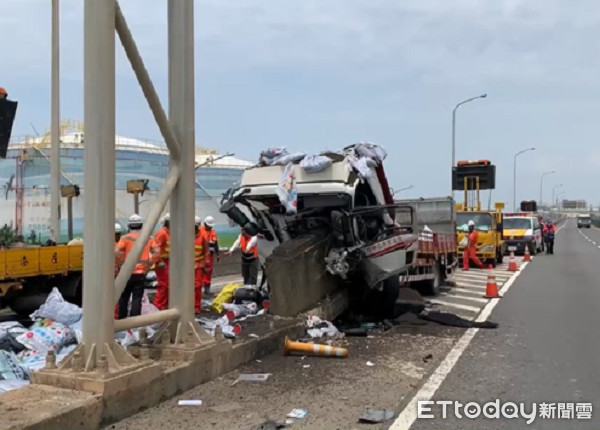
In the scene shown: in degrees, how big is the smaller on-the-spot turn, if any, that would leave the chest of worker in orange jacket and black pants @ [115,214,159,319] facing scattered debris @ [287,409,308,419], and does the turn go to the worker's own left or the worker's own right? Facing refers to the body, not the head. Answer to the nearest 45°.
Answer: approximately 180°

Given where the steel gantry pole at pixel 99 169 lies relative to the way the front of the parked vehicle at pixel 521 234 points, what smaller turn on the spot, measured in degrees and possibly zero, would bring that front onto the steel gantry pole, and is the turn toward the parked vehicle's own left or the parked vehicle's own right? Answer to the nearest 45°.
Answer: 0° — it already faces it

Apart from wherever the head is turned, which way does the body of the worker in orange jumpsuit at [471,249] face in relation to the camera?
to the viewer's left

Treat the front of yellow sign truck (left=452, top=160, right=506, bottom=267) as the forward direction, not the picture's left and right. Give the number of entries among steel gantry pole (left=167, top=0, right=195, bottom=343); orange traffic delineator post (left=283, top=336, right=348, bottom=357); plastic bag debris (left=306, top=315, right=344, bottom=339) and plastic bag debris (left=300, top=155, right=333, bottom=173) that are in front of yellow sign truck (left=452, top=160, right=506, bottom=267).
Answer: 4

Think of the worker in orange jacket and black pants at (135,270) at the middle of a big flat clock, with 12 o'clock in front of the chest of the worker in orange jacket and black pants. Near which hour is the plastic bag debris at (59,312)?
The plastic bag debris is roughly at 7 o'clock from the worker in orange jacket and black pants.

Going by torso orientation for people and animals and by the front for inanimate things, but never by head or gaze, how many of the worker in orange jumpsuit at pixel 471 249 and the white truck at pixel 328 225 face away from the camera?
0

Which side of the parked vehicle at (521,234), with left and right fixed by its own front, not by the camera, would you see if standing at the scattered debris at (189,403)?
front

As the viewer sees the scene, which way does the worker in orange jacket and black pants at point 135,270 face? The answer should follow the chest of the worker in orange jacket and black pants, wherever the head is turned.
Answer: away from the camera

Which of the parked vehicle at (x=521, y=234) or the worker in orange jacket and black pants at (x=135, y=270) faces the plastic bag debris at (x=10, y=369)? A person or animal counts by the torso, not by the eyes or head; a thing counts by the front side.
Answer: the parked vehicle

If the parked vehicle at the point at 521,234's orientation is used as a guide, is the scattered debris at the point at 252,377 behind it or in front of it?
in front

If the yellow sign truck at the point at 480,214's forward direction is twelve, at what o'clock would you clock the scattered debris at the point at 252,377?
The scattered debris is roughly at 12 o'clock from the yellow sign truck.

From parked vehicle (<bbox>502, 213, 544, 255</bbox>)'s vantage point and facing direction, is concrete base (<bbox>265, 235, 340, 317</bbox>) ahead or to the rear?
ahead

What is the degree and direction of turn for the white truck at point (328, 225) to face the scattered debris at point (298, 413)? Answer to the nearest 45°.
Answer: approximately 45° to its left

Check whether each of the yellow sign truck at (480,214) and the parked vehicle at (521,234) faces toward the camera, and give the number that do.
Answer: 2
